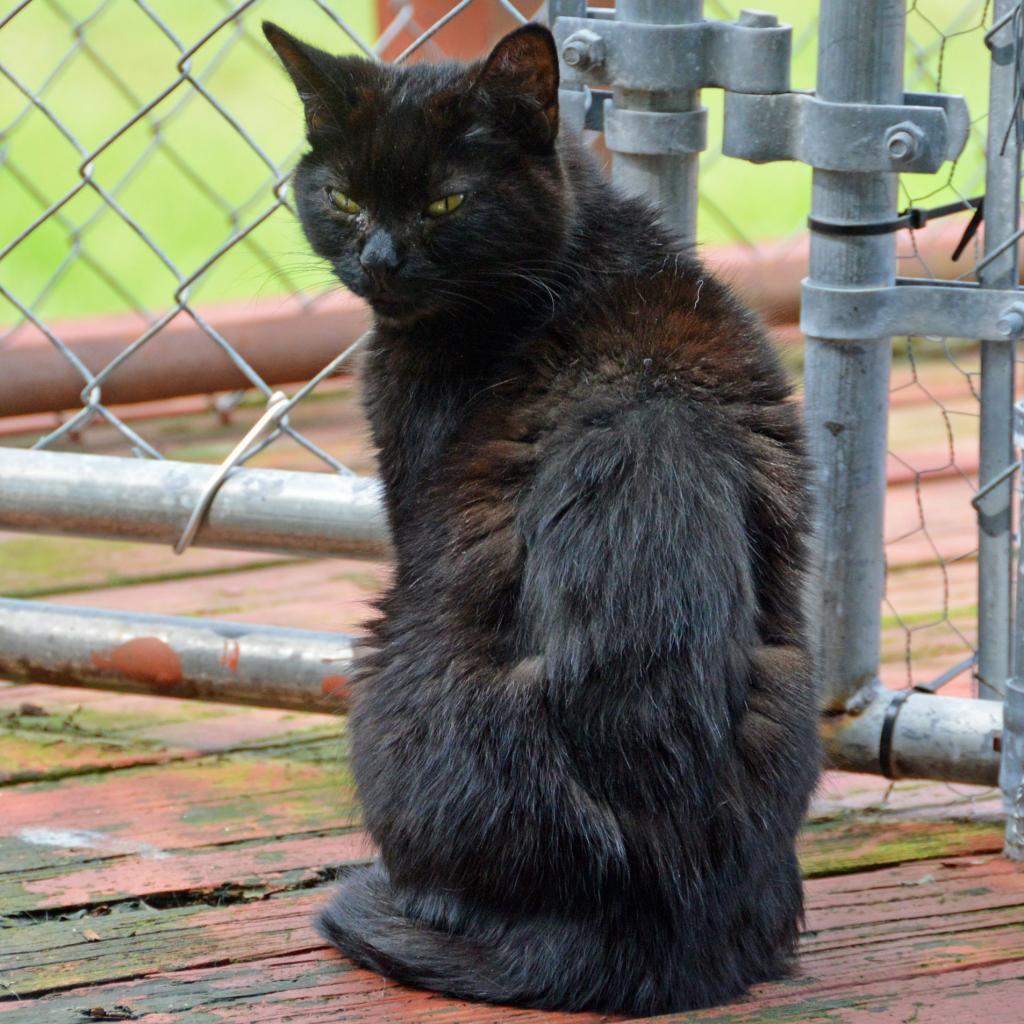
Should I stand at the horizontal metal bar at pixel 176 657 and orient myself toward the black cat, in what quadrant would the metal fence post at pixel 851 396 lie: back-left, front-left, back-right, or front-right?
front-left

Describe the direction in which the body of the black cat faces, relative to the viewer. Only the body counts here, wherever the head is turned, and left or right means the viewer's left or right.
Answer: facing away from the viewer and to the left of the viewer
